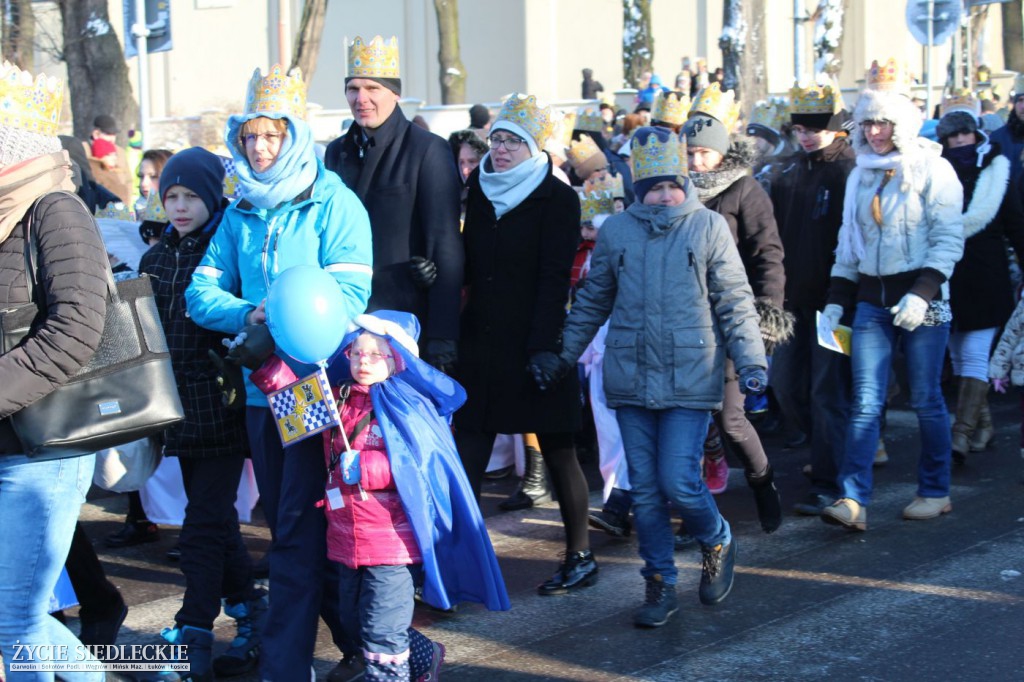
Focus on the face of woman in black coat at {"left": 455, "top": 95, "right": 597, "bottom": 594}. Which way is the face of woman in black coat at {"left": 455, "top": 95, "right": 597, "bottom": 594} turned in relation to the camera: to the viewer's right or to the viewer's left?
to the viewer's left

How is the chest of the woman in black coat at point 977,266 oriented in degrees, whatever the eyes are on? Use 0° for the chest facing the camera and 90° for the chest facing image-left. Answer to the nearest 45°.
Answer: approximately 45°

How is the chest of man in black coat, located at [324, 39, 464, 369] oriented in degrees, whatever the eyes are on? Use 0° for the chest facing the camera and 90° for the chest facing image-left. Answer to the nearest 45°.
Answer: approximately 45°

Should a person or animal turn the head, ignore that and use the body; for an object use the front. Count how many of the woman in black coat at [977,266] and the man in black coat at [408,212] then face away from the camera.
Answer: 0

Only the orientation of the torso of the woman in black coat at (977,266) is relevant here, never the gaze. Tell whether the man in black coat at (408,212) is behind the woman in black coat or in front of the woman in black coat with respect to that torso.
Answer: in front

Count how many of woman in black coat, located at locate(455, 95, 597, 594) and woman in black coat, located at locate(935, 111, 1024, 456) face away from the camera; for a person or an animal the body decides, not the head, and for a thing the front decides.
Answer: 0

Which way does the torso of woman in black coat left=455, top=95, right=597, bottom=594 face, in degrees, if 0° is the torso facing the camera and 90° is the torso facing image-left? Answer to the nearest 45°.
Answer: approximately 45°

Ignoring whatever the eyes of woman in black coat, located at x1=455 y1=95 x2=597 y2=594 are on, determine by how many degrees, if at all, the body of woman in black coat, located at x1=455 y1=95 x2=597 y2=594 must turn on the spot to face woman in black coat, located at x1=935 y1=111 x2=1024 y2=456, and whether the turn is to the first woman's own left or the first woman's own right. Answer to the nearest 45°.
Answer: approximately 180°
